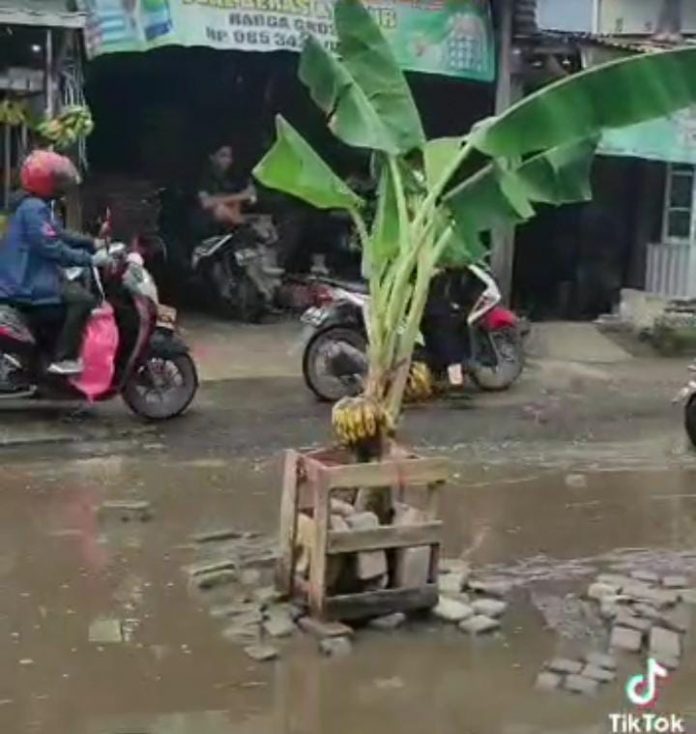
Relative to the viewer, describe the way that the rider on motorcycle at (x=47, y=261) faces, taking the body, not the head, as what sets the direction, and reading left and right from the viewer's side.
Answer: facing to the right of the viewer

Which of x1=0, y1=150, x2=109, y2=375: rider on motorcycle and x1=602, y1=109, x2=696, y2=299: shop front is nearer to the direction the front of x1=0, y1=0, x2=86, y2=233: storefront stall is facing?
the rider on motorcycle

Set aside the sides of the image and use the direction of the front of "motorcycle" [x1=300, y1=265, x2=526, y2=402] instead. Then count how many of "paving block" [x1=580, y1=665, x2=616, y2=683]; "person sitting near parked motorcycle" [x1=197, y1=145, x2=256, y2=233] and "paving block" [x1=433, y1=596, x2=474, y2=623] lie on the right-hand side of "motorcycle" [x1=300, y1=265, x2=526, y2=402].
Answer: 2

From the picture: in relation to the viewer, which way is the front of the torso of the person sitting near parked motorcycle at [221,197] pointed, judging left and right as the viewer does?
facing the viewer and to the right of the viewer

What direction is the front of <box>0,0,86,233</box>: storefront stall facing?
toward the camera

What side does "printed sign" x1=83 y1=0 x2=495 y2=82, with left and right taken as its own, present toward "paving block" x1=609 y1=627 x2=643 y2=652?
front

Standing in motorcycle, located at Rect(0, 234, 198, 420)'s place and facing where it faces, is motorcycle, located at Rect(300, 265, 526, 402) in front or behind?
in front

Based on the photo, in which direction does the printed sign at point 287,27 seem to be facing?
toward the camera

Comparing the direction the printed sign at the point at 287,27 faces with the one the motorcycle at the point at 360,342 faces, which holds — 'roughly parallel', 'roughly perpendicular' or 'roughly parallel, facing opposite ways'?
roughly perpendicular

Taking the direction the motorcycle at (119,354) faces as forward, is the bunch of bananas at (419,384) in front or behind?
in front

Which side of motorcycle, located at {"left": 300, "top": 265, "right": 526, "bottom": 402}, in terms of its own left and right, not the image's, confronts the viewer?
right

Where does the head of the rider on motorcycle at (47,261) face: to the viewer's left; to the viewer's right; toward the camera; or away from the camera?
to the viewer's right

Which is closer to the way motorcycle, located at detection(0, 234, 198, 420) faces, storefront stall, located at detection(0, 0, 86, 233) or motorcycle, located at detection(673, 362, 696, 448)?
the motorcycle

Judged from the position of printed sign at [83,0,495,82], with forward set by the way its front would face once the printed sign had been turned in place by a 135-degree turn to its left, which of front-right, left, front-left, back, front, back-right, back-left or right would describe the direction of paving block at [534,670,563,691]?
back-right

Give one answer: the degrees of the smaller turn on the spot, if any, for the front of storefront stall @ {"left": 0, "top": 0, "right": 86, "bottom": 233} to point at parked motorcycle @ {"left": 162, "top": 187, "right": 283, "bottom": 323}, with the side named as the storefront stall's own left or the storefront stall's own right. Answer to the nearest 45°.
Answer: approximately 135° to the storefront stall's own left

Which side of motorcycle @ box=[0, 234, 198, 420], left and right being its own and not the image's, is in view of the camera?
right

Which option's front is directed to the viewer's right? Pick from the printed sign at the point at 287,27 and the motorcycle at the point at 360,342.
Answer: the motorcycle
